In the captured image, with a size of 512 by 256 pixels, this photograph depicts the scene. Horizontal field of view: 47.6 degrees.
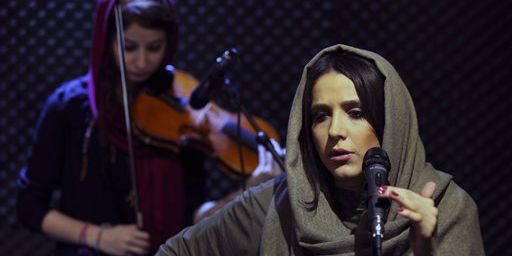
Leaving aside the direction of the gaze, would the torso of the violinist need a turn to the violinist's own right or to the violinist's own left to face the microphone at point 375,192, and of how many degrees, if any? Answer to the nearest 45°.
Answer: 0° — they already face it

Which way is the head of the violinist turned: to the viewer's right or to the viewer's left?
to the viewer's right

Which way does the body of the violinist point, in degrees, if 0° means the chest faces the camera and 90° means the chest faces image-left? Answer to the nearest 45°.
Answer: approximately 315°

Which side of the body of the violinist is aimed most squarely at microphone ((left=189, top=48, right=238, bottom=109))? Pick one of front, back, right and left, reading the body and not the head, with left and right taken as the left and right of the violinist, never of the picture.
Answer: front

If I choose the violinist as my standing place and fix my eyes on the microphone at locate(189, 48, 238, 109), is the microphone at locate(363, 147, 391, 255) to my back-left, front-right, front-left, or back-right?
front-right
